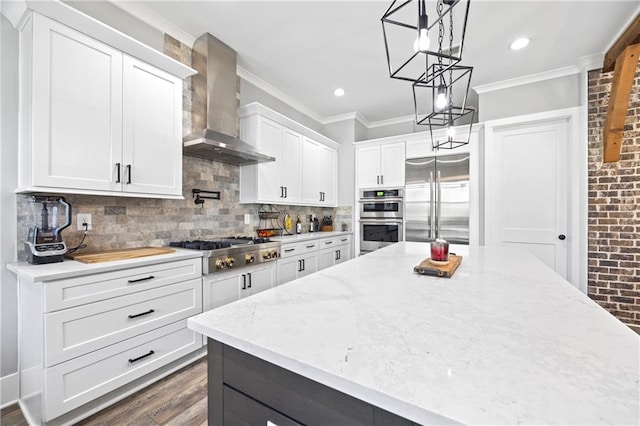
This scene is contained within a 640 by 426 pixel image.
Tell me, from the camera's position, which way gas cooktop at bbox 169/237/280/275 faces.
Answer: facing the viewer and to the right of the viewer

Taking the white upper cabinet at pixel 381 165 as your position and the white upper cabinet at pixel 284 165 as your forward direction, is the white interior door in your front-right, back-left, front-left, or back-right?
back-left

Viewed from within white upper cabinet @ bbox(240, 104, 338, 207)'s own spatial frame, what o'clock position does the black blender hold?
The black blender is roughly at 3 o'clock from the white upper cabinet.

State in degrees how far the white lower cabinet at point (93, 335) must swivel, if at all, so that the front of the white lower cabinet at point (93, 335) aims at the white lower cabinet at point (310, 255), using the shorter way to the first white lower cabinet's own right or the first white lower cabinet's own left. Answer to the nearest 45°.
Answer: approximately 45° to the first white lower cabinet's own left

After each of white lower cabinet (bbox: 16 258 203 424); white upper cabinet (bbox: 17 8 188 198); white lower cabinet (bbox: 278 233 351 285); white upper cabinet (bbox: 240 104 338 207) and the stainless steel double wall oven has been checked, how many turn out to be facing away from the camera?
0

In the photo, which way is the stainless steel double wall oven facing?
toward the camera

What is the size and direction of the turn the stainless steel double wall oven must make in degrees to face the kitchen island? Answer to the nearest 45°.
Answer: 0° — it already faces it

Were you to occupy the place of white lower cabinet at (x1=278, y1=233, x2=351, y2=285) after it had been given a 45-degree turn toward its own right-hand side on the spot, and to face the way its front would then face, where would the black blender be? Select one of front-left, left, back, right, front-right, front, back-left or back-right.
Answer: front-right

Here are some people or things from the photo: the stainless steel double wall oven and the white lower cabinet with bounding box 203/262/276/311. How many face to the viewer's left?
0

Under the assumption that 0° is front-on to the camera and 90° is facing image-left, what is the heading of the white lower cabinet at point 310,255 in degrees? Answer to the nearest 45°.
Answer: approximately 315°

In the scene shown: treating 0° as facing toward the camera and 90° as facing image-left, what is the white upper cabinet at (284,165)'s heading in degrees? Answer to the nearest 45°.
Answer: approximately 315°
